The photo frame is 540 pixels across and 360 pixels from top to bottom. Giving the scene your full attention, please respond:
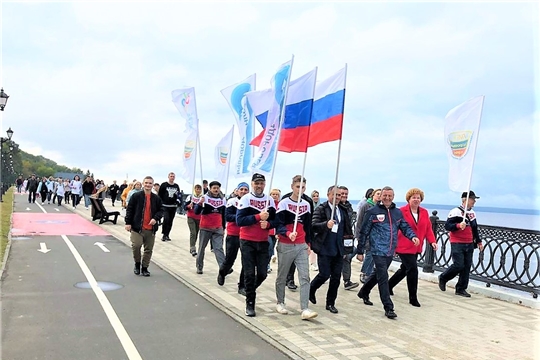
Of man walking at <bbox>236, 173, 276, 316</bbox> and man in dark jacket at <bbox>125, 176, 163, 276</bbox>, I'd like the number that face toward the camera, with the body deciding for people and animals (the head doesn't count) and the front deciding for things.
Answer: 2

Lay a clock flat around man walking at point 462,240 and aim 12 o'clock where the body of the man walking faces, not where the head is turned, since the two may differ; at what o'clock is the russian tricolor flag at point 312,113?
The russian tricolor flag is roughly at 3 o'clock from the man walking.

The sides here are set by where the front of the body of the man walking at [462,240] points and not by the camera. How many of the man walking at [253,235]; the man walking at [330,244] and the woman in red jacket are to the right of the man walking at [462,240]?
3

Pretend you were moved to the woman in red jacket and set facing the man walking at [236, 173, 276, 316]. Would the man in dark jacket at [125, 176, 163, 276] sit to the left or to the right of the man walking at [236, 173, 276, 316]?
right

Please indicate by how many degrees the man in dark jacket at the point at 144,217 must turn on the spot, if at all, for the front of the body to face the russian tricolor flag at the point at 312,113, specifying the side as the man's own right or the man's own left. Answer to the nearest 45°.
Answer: approximately 45° to the man's own left

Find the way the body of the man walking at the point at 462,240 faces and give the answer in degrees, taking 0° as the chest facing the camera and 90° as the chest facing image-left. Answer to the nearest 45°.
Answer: approximately 315°

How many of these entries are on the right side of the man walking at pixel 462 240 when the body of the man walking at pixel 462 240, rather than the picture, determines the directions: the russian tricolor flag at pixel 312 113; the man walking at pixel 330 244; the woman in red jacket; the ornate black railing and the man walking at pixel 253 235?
4

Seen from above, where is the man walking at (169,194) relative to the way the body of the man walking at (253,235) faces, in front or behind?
behind

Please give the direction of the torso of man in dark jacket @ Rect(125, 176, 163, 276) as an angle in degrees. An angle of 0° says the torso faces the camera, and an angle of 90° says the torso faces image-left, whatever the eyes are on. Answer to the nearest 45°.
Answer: approximately 0°
